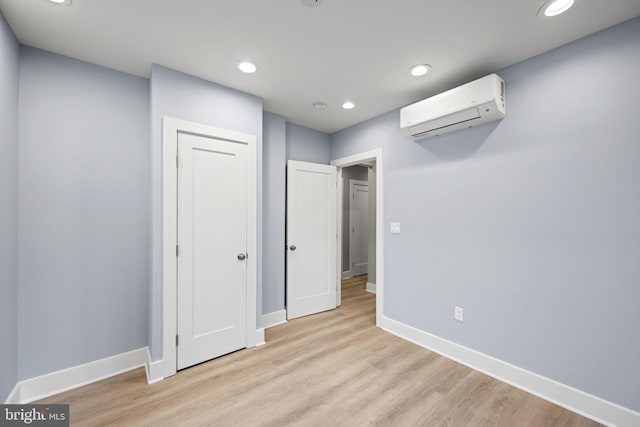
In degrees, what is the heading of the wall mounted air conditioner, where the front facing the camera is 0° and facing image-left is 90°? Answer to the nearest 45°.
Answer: approximately 45°

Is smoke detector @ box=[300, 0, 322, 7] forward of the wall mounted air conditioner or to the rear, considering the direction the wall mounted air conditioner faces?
forward

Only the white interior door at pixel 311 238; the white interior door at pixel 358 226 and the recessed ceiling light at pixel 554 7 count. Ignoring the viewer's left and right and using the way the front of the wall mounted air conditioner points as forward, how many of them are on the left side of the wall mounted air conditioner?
1

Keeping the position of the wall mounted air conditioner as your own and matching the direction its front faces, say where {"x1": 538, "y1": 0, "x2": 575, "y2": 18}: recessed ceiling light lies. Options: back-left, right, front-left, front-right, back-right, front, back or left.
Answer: left

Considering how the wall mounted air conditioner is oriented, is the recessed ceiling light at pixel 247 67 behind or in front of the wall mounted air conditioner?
in front

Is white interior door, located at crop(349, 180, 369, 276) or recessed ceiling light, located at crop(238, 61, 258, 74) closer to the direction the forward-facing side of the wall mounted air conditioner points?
the recessed ceiling light

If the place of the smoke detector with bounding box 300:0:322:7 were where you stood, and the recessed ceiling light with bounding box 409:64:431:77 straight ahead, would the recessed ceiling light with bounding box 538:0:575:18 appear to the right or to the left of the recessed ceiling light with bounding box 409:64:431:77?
right

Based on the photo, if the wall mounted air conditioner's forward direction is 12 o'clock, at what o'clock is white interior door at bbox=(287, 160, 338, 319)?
The white interior door is roughly at 2 o'clock from the wall mounted air conditioner.

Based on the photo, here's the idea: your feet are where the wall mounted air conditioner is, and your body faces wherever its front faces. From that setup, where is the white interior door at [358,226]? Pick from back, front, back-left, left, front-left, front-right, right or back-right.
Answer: right

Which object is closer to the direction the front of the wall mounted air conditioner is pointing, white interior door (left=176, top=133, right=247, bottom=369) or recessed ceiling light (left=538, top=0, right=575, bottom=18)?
the white interior door

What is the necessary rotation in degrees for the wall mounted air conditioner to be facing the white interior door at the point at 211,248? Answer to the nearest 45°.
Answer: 0° — it already faces it

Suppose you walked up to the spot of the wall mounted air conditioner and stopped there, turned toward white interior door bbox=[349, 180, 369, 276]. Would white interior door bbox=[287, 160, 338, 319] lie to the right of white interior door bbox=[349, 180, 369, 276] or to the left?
left

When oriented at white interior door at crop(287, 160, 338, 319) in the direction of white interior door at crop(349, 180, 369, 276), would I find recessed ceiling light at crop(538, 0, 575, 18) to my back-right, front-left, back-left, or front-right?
back-right
